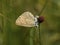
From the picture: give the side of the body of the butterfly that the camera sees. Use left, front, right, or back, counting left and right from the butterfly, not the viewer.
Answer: right
